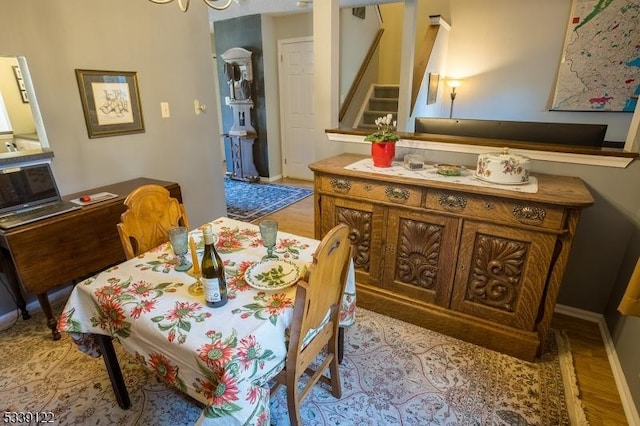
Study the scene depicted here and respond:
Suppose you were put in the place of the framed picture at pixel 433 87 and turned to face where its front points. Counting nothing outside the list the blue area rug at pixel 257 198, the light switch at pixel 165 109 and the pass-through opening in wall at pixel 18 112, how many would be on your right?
3

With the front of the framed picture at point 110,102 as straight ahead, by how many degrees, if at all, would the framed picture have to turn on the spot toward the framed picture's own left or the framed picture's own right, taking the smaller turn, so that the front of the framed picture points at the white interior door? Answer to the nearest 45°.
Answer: approximately 90° to the framed picture's own left

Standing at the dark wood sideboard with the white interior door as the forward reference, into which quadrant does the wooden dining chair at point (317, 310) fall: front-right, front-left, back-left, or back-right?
back-left

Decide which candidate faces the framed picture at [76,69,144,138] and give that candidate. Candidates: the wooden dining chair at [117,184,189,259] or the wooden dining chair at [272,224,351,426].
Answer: the wooden dining chair at [272,224,351,426]

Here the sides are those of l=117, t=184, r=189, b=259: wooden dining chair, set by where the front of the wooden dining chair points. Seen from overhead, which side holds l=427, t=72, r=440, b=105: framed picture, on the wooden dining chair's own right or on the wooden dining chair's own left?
on the wooden dining chair's own left

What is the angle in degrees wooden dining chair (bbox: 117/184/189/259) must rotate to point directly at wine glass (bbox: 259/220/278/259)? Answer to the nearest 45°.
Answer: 0° — it already faces it

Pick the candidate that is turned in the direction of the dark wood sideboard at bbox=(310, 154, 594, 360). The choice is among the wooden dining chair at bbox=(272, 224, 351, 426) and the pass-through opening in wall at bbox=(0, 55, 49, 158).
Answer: the pass-through opening in wall

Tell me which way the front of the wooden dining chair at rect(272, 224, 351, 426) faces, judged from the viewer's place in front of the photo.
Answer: facing away from the viewer and to the left of the viewer

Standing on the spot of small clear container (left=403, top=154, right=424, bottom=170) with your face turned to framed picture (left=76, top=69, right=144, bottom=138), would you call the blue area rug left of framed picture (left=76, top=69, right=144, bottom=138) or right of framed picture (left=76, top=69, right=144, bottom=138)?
right
